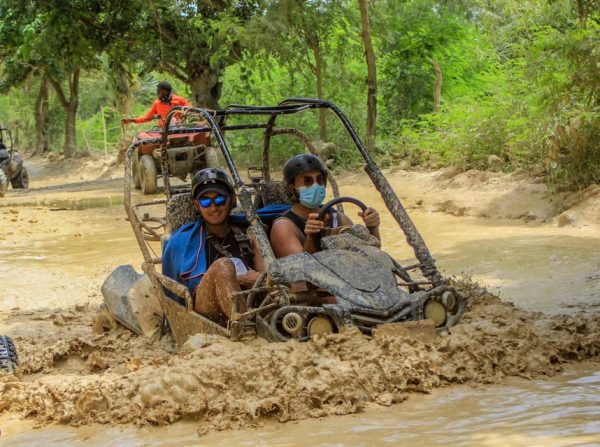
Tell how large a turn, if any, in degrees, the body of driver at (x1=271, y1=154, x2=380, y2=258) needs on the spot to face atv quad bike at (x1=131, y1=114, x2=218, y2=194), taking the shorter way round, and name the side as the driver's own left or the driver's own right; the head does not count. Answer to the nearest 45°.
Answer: approximately 135° to the driver's own left

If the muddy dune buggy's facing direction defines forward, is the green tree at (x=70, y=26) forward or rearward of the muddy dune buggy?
rearward

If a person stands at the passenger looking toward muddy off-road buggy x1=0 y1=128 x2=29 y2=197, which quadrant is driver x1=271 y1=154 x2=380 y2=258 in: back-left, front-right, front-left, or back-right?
back-right

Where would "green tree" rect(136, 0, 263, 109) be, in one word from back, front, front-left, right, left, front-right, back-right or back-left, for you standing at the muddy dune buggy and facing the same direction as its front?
back-left

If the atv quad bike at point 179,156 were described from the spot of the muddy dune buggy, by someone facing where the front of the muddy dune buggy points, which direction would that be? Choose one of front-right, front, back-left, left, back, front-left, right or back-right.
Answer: back-left

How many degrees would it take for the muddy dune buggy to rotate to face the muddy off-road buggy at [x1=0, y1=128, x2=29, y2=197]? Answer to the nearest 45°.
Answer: approximately 135° to its left

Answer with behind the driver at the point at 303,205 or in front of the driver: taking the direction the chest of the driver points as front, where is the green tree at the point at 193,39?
behind

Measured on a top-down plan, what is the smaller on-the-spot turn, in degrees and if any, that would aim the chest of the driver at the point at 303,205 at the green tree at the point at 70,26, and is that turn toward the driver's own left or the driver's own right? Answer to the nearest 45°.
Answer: approximately 135° to the driver's own left

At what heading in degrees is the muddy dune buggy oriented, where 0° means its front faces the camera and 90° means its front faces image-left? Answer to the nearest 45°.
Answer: approximately 315°
